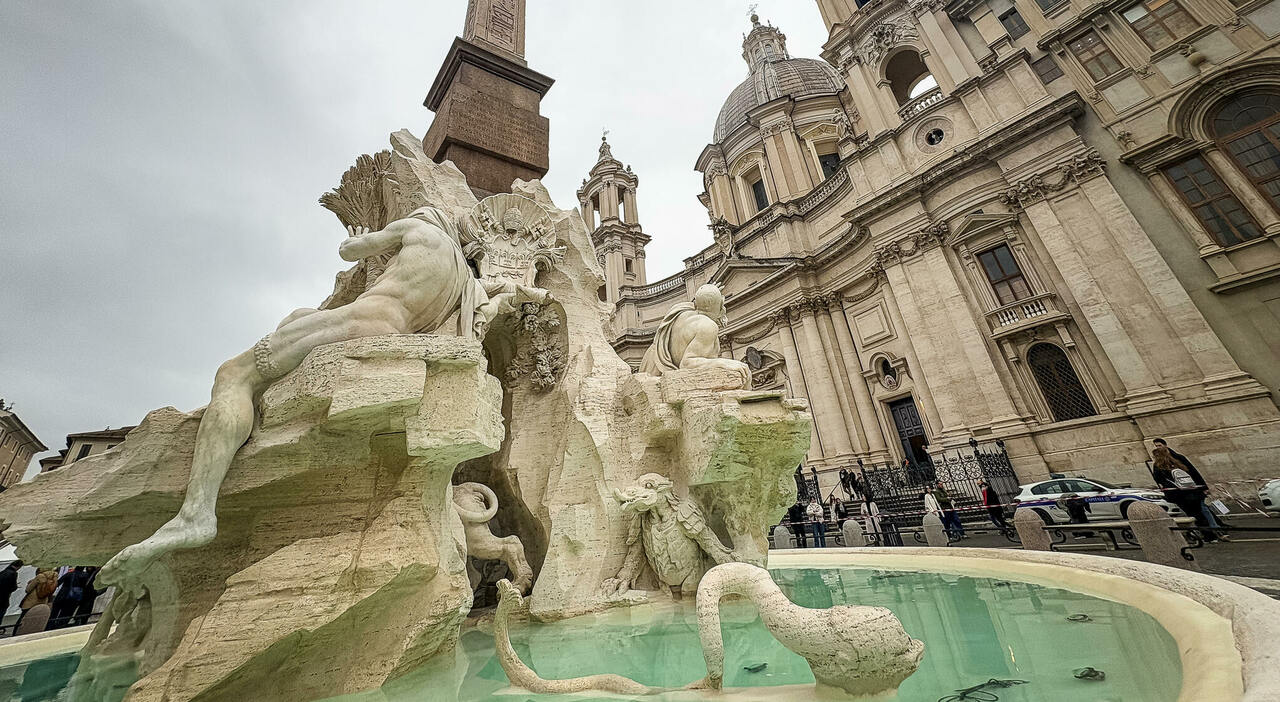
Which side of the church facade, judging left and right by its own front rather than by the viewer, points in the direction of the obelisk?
front

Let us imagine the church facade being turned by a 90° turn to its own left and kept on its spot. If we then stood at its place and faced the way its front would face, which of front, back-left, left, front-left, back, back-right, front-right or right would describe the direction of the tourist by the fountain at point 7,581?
right

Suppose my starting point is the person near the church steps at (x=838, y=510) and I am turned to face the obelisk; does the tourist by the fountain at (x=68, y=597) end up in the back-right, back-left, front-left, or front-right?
front-right

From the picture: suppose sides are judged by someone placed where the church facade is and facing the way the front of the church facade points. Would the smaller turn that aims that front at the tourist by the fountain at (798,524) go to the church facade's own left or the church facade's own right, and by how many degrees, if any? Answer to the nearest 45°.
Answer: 0° — it already faces them

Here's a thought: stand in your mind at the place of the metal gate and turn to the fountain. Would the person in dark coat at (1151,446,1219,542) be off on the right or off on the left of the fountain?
left

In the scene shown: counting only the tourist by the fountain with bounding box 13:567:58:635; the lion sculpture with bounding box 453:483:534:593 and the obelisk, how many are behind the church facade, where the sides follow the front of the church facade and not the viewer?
0

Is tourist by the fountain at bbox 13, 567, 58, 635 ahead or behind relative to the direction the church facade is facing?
ahead

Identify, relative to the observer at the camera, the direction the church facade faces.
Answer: facing the viewer and to the left of the viewer

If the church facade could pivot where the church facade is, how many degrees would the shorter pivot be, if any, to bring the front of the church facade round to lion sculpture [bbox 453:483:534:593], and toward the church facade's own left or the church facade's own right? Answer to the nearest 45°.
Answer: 0° — it already faces it

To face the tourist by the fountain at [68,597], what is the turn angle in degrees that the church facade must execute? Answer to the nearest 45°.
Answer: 0° — it already faces them
